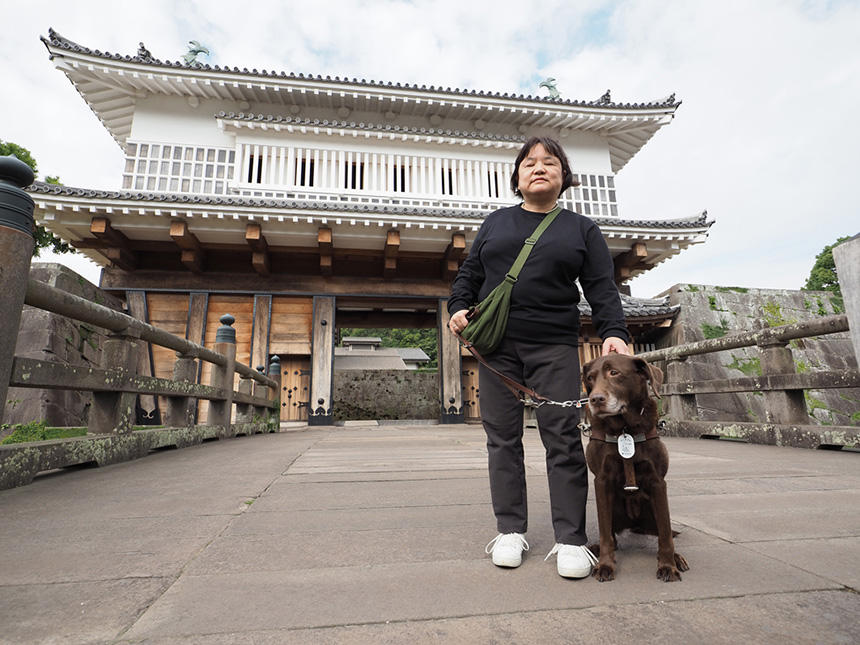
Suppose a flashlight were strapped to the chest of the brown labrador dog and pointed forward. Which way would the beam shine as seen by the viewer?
toward the camera

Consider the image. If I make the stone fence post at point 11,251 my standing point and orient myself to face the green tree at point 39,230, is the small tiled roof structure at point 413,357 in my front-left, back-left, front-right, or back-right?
front-right

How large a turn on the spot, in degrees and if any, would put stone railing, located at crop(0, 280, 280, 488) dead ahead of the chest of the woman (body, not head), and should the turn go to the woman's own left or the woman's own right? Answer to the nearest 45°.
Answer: approximately 90° to the woman's own right

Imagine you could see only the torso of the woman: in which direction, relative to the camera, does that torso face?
toward the camera

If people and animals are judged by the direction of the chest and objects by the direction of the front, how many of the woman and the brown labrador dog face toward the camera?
2

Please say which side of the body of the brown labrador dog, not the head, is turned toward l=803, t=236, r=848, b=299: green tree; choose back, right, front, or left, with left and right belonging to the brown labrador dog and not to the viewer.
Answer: back

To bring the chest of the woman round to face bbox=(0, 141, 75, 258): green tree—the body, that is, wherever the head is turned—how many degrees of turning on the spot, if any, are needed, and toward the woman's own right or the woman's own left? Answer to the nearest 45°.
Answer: approximately 135° to the woman's own right

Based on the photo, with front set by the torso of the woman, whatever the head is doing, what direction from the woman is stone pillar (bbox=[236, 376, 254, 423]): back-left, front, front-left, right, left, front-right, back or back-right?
back-right

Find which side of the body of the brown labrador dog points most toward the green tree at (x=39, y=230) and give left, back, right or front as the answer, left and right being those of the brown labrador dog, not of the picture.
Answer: right

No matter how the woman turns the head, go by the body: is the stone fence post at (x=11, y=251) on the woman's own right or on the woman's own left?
on the woman's own right

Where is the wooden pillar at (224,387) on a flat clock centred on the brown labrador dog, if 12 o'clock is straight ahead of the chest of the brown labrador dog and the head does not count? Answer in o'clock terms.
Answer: The wooden pillar is roughly at 4 o'clock from the brown labrador dog.

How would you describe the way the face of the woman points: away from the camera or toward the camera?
toward the camera

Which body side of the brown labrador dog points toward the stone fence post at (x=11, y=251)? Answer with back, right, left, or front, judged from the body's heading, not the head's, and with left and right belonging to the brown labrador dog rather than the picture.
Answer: right
